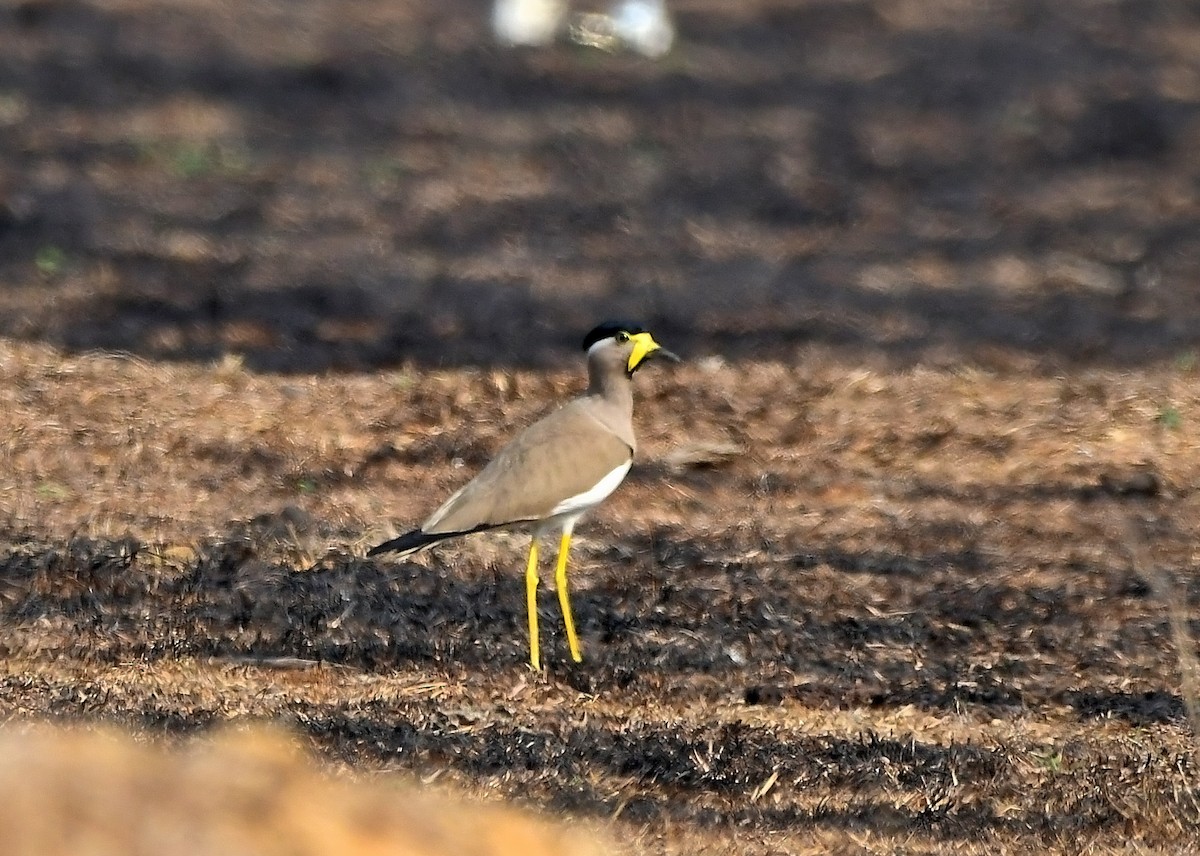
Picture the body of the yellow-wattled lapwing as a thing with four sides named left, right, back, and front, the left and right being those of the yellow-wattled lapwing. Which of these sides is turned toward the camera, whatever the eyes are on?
right
